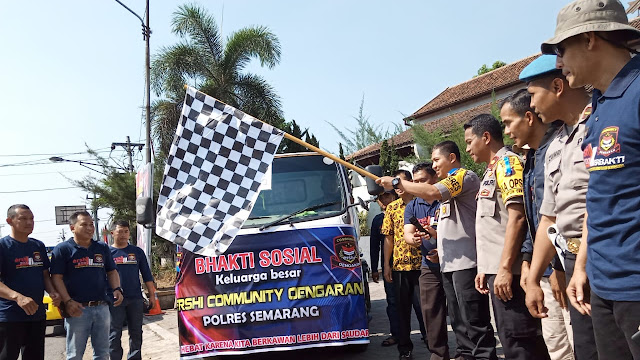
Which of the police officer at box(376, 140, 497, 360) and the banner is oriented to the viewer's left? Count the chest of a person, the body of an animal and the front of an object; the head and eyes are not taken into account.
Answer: the police officer

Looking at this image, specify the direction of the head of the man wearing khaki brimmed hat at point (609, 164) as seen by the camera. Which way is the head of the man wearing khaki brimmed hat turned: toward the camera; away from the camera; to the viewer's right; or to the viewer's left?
to the viewer's left

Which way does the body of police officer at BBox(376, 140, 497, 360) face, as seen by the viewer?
to the viewer's left

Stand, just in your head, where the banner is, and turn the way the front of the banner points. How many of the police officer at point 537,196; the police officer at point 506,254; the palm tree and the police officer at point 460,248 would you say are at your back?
1

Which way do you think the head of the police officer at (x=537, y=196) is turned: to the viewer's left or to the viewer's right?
to the viewer's left

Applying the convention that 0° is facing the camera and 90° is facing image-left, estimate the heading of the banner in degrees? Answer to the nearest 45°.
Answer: approximately 0°

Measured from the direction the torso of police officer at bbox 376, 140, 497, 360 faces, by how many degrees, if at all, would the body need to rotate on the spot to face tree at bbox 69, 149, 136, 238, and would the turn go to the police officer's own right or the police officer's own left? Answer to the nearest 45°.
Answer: approximately 45° to the police officer's own right

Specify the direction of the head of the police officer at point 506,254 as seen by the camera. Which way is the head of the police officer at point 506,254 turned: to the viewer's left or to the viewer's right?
to the viewer's left

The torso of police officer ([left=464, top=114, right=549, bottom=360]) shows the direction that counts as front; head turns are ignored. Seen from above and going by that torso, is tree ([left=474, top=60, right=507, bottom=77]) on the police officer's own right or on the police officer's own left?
on the police officer's own right

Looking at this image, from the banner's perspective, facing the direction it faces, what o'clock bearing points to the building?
The building is roughly at 7 o'clock from the banner.

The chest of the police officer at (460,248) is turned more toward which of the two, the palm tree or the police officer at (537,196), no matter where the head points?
the palm tree

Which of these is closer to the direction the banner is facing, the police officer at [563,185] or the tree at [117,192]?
the police officer
